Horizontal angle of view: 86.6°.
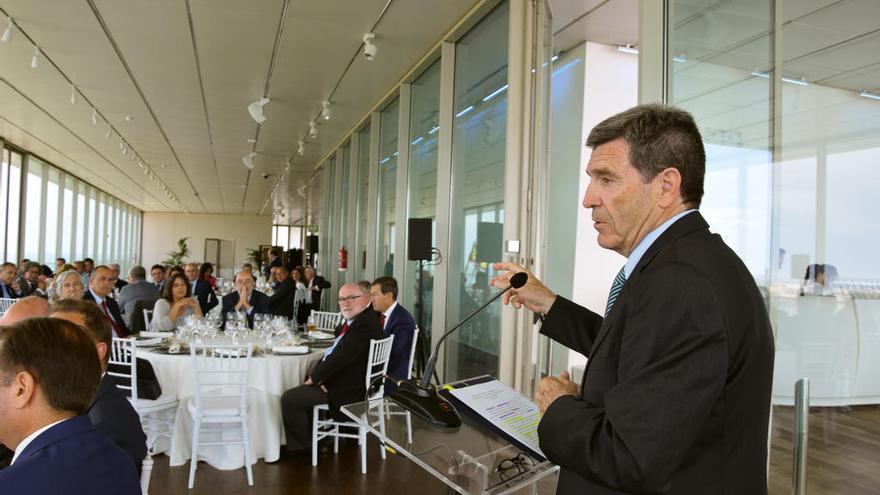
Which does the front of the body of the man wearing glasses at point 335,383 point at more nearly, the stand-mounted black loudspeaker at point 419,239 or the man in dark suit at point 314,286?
the man in dark suit

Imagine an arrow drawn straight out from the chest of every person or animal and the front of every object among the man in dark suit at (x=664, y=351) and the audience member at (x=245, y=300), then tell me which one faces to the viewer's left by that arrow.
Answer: the man in dark suit

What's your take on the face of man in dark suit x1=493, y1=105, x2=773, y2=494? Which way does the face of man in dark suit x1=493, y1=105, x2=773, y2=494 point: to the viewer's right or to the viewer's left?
to the viewer's left

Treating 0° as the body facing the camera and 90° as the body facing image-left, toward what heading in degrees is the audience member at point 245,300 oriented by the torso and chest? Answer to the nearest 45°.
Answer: approximately 0°

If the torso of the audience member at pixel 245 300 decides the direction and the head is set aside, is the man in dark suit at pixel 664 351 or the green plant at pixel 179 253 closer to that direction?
the man in dark suit

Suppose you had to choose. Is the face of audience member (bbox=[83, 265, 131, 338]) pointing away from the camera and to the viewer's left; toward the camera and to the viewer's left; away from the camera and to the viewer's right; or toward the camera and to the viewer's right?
toward the camera and to the viewer's right

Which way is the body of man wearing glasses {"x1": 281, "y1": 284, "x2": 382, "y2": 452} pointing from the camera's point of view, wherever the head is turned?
to the viewer's left

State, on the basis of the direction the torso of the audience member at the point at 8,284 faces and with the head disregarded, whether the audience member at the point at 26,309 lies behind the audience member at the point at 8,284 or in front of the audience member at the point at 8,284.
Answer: in front

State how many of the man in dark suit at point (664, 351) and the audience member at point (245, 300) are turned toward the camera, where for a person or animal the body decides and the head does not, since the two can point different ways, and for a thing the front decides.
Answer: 1

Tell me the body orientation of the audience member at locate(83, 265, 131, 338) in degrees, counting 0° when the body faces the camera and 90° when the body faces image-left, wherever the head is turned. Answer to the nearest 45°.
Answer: approximately 315°

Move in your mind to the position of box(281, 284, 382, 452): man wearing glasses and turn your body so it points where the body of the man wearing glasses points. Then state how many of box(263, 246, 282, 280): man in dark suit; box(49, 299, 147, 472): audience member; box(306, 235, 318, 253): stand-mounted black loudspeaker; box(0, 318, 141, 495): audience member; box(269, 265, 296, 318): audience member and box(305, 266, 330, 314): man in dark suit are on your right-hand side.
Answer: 4

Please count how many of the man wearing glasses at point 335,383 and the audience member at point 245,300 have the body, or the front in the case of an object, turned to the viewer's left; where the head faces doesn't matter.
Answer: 1

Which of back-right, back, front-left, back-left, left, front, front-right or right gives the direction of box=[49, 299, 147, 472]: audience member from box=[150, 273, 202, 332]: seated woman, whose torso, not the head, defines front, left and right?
front-right
